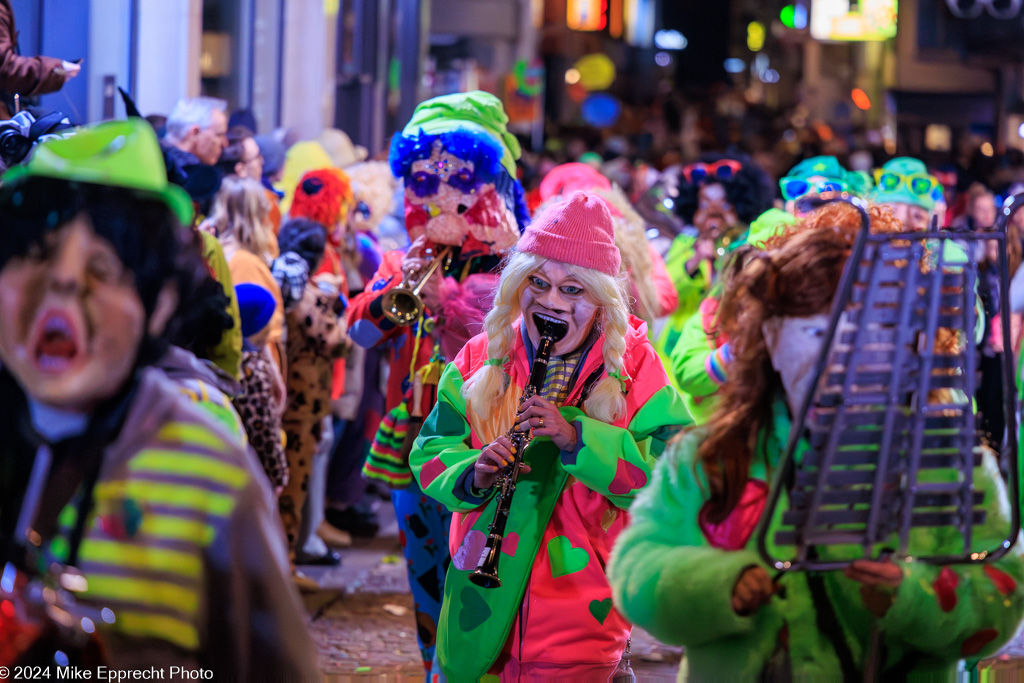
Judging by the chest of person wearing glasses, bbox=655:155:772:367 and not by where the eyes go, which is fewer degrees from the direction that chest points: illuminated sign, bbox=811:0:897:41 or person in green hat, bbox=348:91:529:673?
the person in green hat

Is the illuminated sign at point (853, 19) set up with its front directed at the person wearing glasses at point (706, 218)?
yes

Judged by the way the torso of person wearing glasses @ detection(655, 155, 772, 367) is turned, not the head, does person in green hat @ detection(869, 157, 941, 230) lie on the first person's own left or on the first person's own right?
on the first person's own left

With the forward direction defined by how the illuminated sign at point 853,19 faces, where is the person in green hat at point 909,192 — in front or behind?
in front

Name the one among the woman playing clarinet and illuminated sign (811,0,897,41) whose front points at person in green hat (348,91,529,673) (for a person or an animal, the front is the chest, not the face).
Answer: the illuminated sign

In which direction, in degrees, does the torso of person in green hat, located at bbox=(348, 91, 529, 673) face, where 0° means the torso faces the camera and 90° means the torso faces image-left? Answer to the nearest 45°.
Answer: approximately 0°

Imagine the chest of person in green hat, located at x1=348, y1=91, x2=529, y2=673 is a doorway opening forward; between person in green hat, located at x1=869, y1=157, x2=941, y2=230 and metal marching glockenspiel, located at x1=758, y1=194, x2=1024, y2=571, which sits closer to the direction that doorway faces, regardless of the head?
the metal marching glockenspiel
